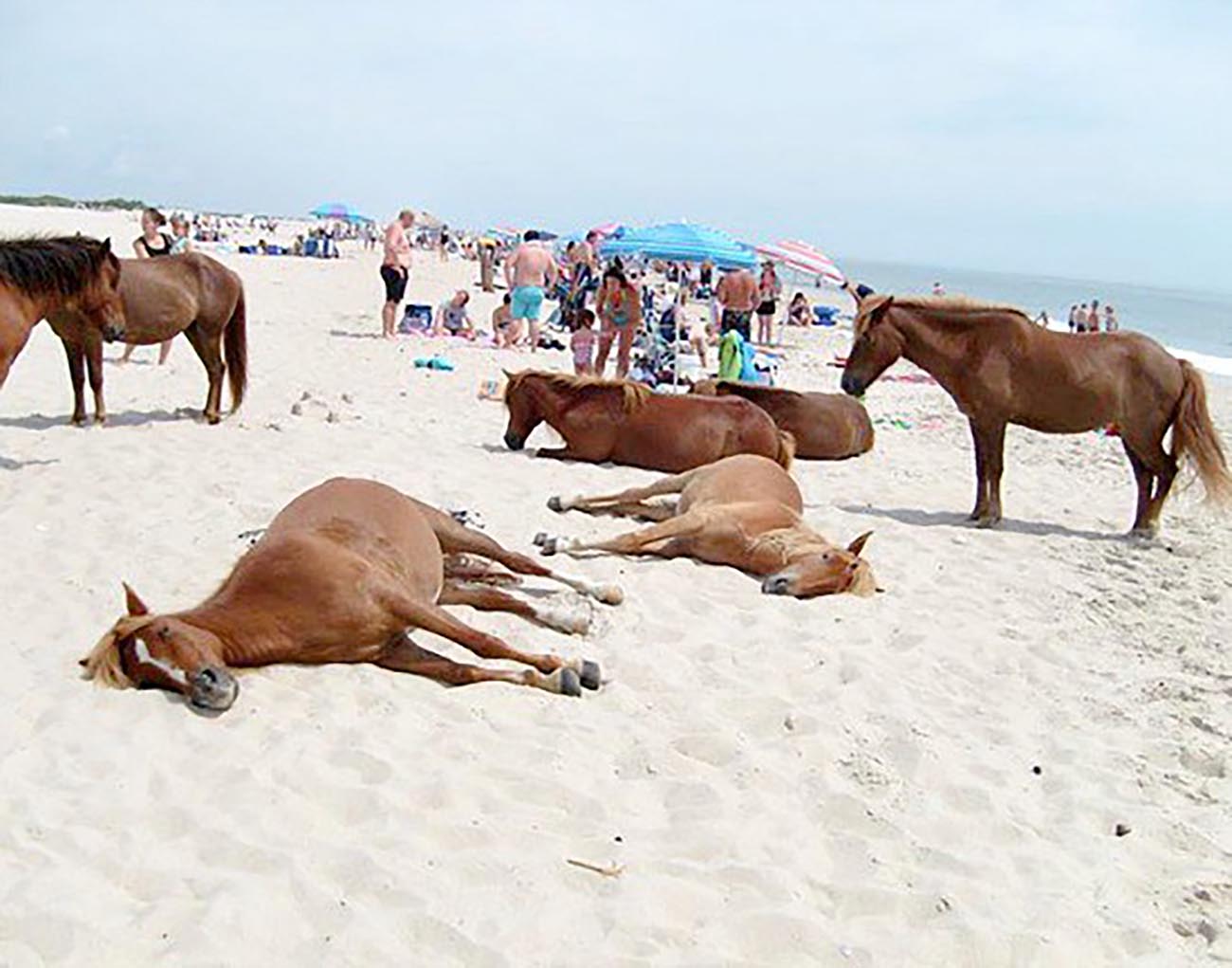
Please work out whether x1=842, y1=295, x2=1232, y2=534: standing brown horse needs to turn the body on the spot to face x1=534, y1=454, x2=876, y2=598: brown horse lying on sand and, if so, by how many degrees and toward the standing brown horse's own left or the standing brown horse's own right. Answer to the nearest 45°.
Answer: approximately 45° to the standing brown horse's own left

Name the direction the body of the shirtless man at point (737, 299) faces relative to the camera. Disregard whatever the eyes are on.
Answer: away from the camera

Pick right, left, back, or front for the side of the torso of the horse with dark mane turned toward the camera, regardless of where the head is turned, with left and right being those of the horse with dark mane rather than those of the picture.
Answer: right

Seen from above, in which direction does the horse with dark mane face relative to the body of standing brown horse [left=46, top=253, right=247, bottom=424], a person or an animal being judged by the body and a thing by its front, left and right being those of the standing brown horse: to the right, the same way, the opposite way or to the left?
the opposite way

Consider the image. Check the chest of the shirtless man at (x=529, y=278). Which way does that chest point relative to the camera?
away from the camera

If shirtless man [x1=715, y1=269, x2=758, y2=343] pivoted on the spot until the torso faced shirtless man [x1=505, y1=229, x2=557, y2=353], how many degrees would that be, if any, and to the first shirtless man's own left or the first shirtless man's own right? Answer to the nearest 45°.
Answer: approximately 90° to the first shirtless man's own left

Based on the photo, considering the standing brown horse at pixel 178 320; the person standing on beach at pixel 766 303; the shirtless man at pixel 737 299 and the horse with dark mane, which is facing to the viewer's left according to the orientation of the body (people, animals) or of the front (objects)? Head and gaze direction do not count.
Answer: the standing brown horse

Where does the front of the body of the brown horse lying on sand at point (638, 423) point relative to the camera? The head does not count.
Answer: to the viewer's left

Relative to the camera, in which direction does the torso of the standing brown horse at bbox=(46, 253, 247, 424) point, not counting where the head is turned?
to the viewer's left

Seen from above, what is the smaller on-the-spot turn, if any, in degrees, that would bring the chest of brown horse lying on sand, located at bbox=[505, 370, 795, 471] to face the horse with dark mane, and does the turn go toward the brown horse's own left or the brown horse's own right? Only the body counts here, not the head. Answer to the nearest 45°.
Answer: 0° — it already faces it
